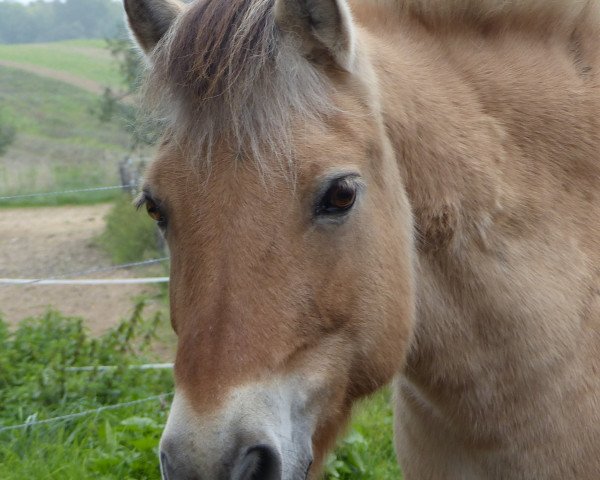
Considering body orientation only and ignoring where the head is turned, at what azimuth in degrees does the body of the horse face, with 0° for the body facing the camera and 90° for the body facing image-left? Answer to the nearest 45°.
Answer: approximately 45°

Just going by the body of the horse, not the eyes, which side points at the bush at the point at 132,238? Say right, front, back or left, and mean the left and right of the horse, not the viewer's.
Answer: right
